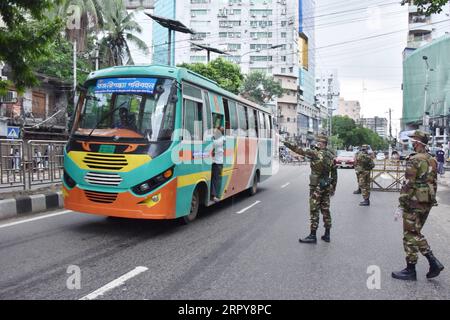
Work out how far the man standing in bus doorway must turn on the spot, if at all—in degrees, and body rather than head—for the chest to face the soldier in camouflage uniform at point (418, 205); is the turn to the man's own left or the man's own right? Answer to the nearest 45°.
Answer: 0° — they already face them

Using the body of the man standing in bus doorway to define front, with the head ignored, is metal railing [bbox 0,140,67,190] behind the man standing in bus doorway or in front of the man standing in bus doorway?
behind

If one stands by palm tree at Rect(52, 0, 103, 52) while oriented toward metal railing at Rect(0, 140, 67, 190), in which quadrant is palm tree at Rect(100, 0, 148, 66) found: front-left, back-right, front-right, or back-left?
back-left

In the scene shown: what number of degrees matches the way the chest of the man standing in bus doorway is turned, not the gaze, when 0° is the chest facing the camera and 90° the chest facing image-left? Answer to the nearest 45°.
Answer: approximately 315°

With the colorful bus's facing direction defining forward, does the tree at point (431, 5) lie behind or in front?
behind

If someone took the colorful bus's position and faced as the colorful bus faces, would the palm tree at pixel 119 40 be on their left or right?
on their right

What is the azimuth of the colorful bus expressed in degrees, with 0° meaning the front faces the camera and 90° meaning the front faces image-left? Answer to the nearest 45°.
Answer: approximately 45°

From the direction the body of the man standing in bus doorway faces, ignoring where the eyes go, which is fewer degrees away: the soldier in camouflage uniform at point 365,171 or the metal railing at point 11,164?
the soldier in camouflage uniform

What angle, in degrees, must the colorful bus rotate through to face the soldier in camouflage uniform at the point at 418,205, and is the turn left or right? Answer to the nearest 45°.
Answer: approximately 90° to its left
